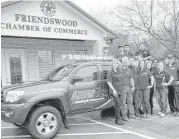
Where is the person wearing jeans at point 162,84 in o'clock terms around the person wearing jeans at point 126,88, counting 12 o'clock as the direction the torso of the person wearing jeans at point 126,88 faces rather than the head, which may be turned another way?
the person wearing jeans at point 162,84 is roughly at 8 o'clock from the person wearing jeans at point 126,88.

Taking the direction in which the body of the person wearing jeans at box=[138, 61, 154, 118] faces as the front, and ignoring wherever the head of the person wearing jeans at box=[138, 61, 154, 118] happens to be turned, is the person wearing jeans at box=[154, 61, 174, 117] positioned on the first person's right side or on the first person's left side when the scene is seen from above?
on the first person's left side

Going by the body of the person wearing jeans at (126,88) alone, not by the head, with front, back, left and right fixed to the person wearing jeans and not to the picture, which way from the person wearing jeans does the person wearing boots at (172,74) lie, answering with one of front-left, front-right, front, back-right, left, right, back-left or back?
back-left

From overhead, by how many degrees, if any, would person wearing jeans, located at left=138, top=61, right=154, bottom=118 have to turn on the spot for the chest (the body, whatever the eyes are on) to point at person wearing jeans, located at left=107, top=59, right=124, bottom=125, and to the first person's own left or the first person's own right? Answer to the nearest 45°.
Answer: approximately 45° to the first person's own right

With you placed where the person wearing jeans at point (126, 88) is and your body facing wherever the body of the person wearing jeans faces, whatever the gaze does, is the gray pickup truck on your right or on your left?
on your right

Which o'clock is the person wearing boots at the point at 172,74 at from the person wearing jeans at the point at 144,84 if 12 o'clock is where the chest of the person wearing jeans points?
The person wearing boots is roughly at 8 o'clock from the person wearing jeans.

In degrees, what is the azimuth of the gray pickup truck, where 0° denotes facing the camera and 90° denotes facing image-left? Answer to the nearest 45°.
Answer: approximately 45°

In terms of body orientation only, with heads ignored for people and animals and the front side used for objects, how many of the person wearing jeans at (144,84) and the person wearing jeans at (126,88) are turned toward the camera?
2

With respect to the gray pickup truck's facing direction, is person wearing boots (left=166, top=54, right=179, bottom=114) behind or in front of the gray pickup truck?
behind

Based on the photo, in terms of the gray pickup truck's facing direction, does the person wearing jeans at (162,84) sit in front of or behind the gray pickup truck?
behind

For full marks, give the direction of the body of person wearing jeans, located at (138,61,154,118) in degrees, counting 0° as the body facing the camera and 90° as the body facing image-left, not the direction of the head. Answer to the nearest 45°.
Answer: approximately 0°

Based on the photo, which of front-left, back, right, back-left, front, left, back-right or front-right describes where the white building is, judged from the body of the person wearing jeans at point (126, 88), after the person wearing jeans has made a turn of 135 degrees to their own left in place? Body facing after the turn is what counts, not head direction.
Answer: left
